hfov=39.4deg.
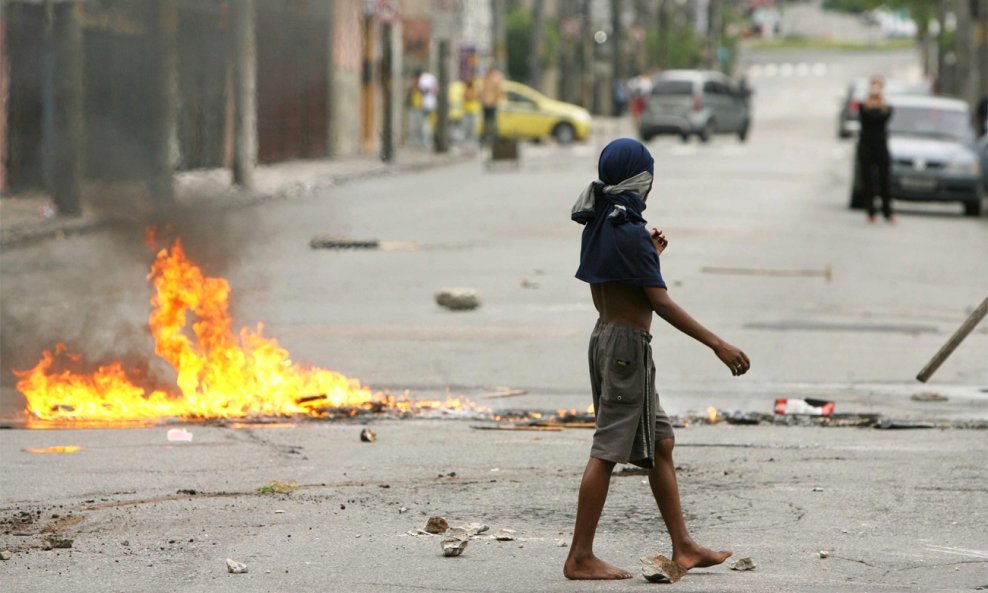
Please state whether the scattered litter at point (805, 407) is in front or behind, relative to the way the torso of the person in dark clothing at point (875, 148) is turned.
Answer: in front

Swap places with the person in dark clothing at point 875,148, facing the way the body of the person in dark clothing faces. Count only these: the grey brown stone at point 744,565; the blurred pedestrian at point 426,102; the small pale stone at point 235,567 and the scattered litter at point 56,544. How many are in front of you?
3

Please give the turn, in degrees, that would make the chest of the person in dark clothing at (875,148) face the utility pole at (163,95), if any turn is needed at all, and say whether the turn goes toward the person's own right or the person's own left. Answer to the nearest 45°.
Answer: approximately 45° to the person's own right

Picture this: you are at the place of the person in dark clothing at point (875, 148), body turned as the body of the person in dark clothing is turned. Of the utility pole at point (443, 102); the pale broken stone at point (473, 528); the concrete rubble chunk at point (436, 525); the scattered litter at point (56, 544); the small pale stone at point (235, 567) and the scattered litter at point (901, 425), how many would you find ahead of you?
5

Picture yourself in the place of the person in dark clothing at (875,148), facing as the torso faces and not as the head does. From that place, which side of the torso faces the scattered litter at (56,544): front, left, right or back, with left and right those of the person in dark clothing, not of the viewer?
front

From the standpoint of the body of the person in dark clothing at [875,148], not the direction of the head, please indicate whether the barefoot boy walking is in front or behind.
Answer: in front

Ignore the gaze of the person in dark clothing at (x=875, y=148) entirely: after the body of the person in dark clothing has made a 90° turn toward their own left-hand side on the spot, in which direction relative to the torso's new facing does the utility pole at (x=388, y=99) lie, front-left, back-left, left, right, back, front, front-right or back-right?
back-left

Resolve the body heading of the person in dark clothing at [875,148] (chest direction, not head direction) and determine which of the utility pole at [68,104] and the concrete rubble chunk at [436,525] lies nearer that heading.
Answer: the concrete rubble chunk

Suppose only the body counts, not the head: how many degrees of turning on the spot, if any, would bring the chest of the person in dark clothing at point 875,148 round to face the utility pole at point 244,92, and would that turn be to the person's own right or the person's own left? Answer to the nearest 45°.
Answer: approximately 45° to the person's own right

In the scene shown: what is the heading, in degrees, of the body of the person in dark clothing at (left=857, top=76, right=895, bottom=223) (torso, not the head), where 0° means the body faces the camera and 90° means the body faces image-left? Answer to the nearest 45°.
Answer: approximately 0°

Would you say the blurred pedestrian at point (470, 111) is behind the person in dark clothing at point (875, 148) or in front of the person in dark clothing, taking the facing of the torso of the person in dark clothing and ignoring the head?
behind
